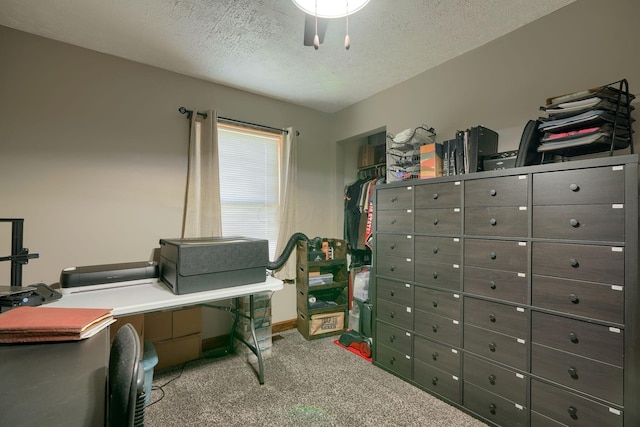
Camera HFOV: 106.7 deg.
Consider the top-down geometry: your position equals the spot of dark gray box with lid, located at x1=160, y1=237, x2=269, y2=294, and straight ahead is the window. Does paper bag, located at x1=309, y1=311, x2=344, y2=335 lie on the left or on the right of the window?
right

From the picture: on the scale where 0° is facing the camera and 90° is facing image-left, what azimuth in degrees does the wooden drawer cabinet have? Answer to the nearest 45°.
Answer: approximately 45°

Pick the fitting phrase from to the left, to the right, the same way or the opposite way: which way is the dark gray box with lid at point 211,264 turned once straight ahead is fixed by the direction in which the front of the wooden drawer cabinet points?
to the left

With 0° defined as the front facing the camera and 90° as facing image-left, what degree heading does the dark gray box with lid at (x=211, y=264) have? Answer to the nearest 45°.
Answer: approximately 0°

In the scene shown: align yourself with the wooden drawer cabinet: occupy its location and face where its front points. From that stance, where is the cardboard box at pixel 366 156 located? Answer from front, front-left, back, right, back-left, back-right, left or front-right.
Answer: right

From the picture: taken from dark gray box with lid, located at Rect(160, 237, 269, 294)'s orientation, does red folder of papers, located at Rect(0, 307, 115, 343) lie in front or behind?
in front

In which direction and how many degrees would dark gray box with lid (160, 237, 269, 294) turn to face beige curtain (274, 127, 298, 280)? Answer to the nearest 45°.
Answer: approximately 135° to its left
